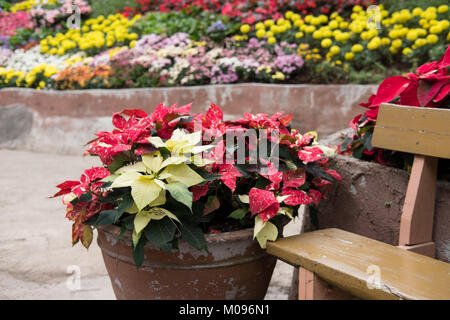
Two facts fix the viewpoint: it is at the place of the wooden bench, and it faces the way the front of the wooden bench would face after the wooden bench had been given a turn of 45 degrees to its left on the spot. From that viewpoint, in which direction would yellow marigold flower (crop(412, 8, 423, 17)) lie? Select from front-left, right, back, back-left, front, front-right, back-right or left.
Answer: back

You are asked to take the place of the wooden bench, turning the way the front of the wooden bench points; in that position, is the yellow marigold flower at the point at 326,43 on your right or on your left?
on your right

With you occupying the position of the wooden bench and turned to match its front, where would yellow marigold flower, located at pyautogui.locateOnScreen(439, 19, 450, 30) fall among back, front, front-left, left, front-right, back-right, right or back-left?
back-right

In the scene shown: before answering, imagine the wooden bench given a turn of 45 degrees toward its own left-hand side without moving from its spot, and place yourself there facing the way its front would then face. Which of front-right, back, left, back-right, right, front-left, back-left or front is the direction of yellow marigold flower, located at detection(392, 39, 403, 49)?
back

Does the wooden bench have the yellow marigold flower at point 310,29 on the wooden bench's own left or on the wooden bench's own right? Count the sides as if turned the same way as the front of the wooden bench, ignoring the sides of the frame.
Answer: on the wooden bench's own right

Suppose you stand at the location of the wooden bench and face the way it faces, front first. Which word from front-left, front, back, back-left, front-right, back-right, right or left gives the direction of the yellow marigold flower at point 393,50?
back-right

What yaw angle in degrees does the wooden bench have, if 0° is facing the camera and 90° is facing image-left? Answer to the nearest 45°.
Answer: approximately 45°

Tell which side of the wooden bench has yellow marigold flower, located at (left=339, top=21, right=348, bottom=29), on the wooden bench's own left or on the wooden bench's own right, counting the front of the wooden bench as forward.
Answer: on the wooden bench's own right

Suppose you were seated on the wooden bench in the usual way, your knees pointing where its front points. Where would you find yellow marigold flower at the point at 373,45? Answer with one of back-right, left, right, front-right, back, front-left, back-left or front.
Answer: back-right

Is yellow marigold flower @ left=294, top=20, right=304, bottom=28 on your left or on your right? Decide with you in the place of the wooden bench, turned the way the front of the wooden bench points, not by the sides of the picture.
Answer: on your right

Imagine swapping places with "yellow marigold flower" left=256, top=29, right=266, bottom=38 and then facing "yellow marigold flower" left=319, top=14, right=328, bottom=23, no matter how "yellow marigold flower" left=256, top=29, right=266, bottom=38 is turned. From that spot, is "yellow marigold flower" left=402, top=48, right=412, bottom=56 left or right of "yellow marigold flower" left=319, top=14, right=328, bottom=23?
right

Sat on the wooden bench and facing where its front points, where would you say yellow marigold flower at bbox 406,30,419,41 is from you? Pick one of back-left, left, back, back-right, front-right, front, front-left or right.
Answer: back-right

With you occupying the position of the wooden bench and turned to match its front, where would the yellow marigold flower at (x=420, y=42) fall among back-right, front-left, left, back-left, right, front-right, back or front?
back-right

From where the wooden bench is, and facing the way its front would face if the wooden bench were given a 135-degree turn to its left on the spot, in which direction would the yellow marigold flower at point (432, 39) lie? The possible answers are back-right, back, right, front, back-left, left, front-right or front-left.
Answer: left
